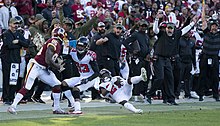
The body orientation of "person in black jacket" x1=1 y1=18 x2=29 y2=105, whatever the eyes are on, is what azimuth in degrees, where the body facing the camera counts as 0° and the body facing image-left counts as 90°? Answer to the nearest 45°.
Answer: approximately 315°

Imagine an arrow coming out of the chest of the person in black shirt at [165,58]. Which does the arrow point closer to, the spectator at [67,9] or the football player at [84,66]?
the football player

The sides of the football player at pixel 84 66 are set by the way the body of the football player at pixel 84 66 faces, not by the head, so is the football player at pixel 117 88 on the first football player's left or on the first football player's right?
on the first football player's left

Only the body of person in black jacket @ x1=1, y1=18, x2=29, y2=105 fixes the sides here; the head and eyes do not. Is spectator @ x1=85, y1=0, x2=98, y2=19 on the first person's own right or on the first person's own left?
on the first person's own left

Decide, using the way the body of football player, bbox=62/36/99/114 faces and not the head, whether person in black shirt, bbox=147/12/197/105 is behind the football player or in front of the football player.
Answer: behind

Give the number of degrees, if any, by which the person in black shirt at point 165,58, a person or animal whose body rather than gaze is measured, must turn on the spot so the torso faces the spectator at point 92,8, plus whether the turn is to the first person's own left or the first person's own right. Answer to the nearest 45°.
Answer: approximately 135° to the first person's own right

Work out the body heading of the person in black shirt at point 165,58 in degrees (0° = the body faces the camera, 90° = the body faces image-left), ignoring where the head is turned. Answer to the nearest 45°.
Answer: approximately 0°

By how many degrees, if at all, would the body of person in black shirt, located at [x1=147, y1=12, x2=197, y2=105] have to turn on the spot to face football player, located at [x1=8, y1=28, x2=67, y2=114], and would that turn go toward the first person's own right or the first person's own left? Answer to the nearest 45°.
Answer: approximately 45° to the first person's own right

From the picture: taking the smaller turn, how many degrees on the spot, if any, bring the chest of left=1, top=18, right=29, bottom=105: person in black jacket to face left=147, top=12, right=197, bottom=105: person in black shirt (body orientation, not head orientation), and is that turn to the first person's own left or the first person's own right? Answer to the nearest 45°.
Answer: approximately 45° to the first person's own left

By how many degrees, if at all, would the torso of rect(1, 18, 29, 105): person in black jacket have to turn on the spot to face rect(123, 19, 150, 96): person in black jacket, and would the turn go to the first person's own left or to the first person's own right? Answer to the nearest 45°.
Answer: approximately 45° to the first person's own left

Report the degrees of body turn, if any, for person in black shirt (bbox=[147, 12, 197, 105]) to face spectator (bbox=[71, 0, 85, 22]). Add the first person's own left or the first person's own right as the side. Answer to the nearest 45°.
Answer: approximately 135° to the first person's own right

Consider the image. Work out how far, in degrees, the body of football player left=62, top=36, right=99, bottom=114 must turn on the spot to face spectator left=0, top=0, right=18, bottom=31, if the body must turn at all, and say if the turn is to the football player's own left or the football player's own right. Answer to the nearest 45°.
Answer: approximately 90° to the football player's own right
